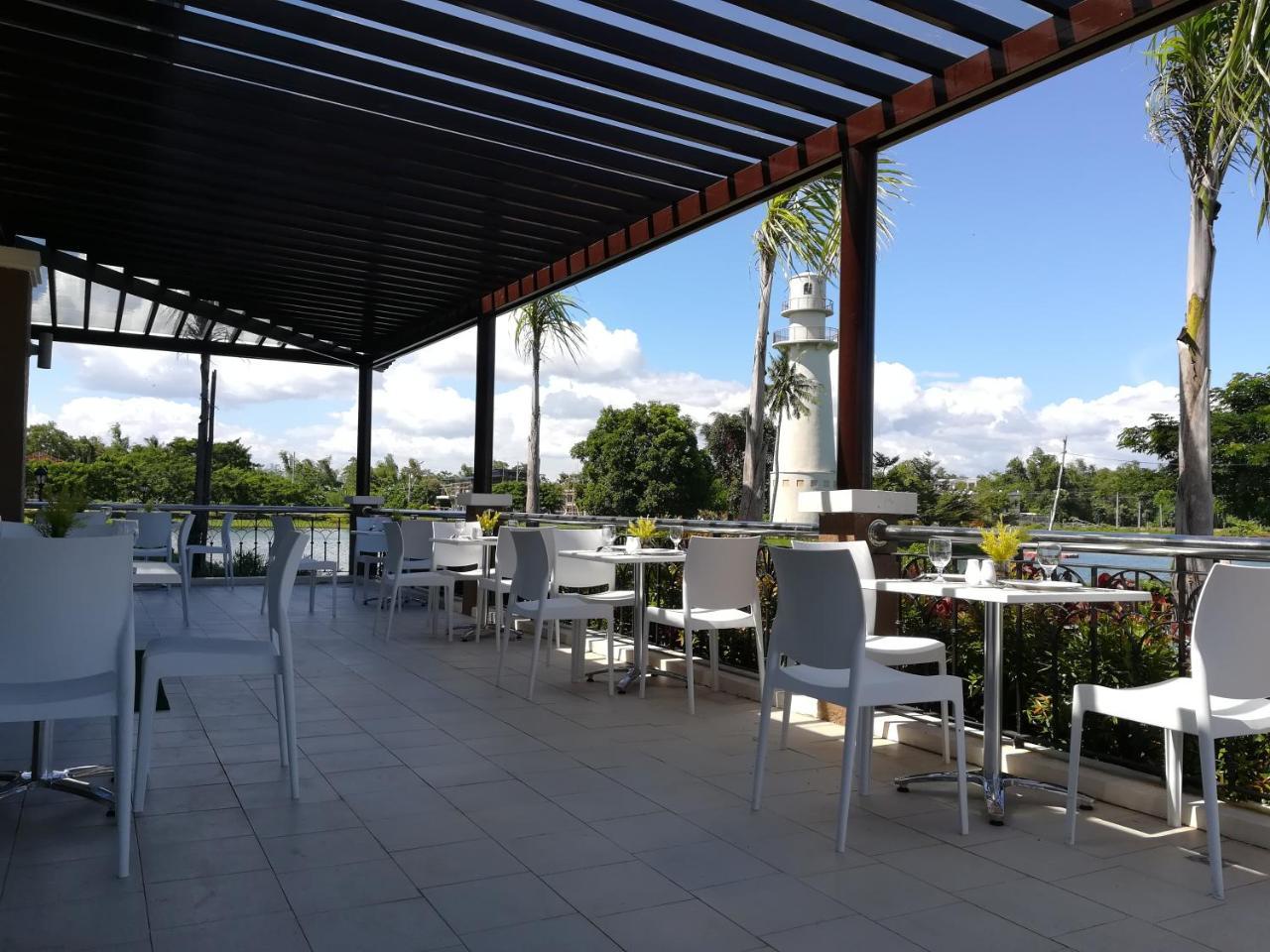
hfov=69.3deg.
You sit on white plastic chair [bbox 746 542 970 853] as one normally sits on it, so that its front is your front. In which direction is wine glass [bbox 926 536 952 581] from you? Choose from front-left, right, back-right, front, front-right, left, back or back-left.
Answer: front

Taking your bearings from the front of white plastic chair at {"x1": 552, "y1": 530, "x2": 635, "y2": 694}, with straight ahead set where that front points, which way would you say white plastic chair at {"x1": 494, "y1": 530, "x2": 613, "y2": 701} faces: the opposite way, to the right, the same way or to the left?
to the left

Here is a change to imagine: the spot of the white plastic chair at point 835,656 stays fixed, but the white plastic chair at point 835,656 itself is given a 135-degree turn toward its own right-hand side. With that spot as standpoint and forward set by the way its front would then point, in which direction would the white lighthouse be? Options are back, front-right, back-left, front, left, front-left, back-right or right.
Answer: back

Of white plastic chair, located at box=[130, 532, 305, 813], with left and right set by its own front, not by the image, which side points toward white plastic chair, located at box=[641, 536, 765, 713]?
back

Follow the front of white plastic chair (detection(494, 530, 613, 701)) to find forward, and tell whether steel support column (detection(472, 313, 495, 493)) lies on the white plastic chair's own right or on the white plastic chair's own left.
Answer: on the white plastic chair's own left

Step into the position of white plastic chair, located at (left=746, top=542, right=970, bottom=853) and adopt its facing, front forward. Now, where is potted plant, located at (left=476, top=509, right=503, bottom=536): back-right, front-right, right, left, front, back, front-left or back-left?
left

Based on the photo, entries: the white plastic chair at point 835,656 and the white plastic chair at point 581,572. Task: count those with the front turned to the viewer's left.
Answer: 0

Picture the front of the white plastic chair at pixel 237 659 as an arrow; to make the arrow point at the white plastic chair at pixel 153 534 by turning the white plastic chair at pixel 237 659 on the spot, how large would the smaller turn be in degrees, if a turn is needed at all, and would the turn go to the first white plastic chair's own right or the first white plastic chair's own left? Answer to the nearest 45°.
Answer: approximately 90° to the first white plastic chair's own right

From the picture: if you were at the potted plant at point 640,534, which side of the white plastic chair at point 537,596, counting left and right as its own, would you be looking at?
front

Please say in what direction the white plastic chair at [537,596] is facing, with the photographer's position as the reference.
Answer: facing away from the viewer and to the right of the viewer

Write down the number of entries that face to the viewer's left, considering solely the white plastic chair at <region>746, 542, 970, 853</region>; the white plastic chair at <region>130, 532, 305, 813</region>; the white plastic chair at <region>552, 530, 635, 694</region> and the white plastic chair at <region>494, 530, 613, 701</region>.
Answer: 1

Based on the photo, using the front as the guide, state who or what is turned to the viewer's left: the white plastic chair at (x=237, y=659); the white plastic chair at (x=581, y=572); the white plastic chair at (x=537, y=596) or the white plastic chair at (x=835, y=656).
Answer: the white plastic chair at (x=237, y=659)

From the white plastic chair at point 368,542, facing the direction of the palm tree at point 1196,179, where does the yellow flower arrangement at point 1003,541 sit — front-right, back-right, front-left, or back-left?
front-right

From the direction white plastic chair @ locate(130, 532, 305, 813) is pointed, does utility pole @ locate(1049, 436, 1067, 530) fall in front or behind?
behind

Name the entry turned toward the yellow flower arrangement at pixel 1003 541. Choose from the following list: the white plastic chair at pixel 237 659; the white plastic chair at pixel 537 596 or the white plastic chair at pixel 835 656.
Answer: the white plastic chair at pixel 835 656

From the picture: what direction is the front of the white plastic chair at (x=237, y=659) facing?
to the viewer's left

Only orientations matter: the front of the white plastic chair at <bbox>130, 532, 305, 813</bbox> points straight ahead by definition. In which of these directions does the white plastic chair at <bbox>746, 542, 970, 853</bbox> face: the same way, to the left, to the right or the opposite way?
the opposite way

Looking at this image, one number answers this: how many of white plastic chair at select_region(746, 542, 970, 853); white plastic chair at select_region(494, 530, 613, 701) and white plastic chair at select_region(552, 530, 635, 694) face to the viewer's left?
0
